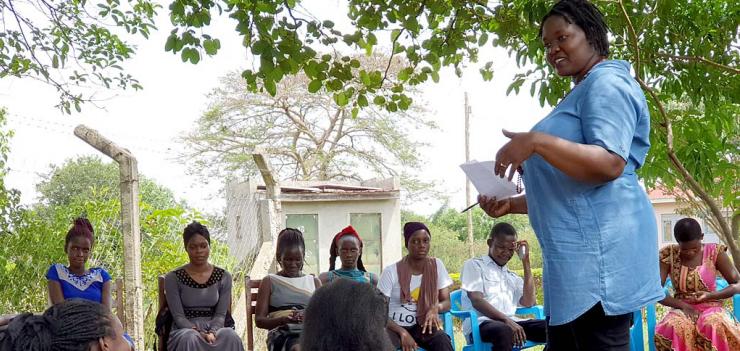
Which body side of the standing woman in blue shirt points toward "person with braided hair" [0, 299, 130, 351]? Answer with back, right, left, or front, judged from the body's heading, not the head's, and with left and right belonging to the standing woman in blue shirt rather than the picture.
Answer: front

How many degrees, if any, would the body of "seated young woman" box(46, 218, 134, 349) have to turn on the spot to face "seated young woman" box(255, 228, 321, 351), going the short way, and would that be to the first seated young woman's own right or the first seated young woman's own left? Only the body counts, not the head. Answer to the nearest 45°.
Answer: approximately 90° to the first seated young woman's own left

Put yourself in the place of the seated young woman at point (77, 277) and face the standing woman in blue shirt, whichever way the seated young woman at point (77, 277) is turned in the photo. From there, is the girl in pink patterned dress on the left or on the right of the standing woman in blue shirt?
left

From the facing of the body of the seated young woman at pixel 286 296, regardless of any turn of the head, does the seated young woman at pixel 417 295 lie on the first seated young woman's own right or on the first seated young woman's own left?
on the first seated young woman's own left

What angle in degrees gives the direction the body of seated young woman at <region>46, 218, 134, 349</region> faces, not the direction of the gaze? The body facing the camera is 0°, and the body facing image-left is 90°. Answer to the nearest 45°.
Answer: approximately 0°

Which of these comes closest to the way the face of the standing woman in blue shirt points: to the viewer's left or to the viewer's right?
to the viewer's left

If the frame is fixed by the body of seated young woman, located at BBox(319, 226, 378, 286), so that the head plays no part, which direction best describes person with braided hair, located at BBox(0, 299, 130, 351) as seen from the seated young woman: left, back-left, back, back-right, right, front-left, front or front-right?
front

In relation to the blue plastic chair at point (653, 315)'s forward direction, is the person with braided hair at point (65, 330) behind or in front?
in front
